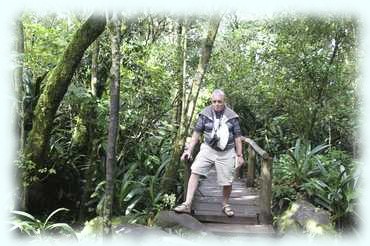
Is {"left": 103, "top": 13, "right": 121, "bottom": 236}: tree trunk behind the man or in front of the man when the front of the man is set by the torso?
in front

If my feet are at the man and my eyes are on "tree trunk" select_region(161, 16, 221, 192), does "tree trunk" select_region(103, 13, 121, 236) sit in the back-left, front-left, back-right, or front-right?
back-left

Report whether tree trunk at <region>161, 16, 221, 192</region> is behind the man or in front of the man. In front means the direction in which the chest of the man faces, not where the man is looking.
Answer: behind

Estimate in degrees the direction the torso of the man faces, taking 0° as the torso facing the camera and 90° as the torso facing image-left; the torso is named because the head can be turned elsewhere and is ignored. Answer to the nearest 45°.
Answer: approximately 0°

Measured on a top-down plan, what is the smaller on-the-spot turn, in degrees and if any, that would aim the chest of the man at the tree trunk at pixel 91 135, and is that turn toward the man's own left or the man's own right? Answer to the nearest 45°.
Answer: approximately 135° to the man's own right

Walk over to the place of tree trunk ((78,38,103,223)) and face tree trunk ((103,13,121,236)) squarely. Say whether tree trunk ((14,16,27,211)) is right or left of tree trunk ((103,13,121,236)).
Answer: right

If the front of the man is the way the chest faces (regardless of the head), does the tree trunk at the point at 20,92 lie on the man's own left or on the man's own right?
on the man's own right
